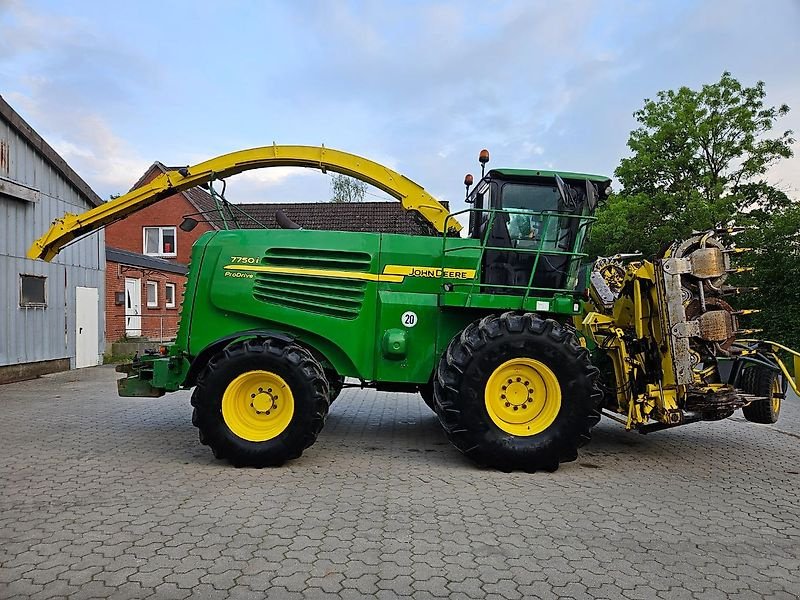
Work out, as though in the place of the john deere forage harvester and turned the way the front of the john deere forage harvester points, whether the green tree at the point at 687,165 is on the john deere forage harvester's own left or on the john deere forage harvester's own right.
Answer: on the john deere forage harvester's own left

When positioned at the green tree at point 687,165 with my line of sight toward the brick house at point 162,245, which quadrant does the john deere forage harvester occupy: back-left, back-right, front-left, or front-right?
front-left

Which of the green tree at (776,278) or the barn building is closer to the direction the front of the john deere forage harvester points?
the green tree

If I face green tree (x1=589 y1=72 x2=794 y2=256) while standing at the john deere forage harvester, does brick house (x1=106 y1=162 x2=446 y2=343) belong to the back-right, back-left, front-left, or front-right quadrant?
front-left

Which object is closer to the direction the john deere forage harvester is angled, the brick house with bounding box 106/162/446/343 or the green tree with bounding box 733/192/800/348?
the green tree

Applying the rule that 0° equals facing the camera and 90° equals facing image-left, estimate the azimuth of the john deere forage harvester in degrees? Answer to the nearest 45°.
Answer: approximately 270°

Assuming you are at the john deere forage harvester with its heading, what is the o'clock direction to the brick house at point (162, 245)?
The brick house is roughly at 8 o'clock from the john deere forage harvester.

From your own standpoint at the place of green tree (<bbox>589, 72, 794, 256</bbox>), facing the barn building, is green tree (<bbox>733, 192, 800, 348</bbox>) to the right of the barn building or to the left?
left

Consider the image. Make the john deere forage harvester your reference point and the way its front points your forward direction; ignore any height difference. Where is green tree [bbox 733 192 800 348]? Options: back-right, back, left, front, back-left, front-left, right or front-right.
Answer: front-left
